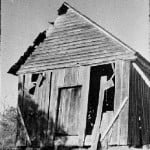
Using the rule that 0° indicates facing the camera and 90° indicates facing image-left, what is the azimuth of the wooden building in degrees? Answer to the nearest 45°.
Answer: approximately 45°
